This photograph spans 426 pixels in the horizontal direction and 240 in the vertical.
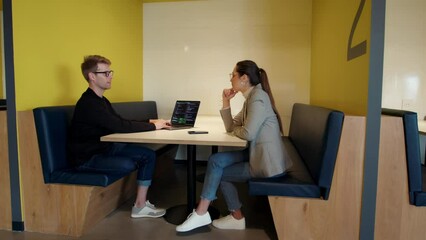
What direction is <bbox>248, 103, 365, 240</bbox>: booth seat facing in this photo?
to the viewer's left

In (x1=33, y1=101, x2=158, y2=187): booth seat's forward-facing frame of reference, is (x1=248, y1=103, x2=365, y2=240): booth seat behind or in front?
in front

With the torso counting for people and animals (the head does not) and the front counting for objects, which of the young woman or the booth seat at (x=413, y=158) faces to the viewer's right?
the booth seat

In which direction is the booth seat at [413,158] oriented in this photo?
to the viewer's right

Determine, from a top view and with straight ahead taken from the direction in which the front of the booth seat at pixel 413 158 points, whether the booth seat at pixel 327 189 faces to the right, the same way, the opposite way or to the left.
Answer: the opposite way

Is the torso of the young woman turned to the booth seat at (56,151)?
yes

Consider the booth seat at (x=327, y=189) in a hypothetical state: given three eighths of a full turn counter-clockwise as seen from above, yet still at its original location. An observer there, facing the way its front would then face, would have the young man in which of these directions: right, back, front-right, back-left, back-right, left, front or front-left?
back-right

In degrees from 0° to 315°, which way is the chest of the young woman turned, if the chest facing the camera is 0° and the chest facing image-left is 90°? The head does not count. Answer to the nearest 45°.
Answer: approximately 90°

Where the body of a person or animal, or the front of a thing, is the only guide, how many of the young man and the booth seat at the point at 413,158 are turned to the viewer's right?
2

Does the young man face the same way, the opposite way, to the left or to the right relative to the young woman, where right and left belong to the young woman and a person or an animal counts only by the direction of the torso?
the opposite way

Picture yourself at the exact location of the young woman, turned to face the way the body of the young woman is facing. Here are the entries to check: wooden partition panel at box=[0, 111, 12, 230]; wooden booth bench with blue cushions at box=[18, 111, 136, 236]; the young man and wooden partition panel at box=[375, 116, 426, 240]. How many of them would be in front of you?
3

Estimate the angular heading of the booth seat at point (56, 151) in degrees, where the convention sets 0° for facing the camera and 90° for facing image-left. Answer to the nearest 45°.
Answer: approximately 270°

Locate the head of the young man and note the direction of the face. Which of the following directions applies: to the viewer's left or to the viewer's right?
to the viewer's right
